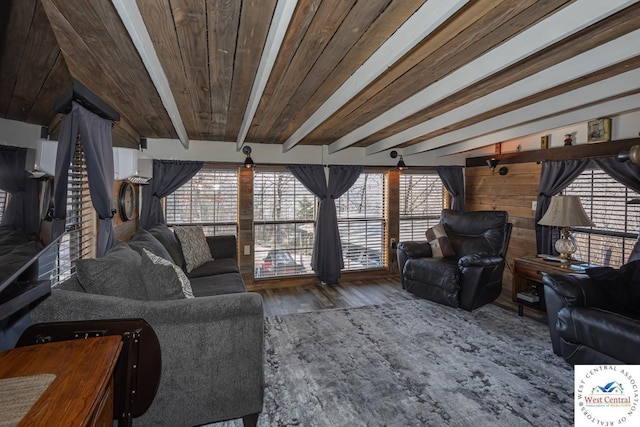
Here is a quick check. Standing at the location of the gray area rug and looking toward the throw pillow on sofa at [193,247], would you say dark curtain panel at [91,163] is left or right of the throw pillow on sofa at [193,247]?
left

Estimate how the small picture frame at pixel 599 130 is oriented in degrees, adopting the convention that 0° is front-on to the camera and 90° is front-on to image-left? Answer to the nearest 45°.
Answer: approximately 45°

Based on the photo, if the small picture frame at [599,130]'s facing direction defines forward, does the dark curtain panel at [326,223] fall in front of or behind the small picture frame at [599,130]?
in front

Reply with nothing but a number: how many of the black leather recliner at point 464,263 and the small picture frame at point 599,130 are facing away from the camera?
0

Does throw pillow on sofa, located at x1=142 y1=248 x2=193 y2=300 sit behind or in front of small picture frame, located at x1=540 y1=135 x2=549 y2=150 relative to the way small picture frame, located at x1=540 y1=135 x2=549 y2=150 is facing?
in front

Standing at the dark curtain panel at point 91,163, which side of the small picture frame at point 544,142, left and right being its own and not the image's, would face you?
front

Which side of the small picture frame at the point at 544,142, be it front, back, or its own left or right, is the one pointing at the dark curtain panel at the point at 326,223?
front

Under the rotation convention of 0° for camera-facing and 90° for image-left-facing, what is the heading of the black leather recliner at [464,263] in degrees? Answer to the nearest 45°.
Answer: approximately 45°

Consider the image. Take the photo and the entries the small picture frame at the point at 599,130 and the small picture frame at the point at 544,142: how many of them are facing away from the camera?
0
